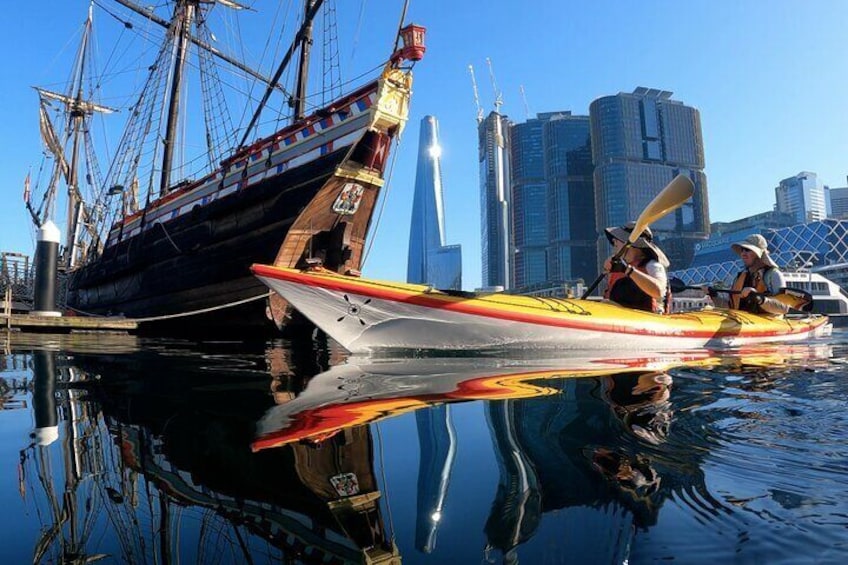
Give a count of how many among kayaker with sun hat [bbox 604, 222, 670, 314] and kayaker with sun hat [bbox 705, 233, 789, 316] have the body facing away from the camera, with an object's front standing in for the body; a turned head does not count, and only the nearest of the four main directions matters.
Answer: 0

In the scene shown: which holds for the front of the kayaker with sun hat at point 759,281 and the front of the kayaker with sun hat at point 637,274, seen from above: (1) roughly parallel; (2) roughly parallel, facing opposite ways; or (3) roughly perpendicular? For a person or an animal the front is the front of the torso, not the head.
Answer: roughly parallel

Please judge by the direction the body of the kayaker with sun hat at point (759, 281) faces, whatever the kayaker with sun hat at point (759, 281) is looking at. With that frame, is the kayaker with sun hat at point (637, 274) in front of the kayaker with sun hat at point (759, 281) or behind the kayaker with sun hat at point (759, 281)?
in front

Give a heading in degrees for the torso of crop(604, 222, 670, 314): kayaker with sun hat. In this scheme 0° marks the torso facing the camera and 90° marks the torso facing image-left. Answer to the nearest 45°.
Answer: approximately 45°

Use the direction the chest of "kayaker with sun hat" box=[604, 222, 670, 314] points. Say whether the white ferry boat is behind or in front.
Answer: behind

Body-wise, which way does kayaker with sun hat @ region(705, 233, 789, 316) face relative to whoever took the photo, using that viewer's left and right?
facing the viewer and to the left of the viewer

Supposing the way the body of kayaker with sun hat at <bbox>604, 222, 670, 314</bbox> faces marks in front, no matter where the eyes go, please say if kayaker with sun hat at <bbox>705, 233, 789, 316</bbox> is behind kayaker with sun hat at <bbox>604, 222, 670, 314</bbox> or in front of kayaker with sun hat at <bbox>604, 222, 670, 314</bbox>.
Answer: behind
